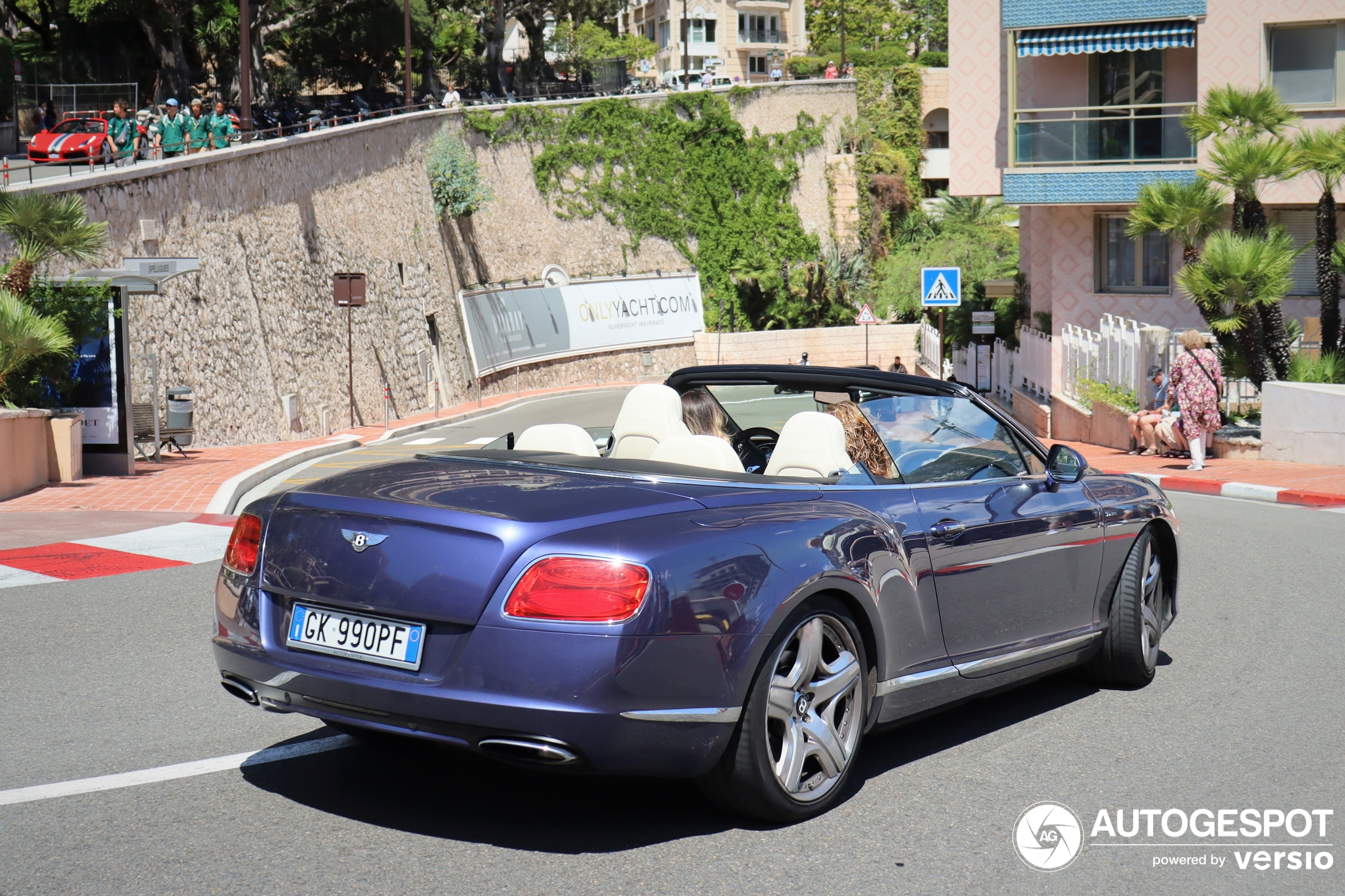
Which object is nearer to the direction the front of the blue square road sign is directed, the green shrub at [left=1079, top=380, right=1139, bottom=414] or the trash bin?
the green shrub

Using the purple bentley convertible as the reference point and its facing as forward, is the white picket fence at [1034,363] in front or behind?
in front

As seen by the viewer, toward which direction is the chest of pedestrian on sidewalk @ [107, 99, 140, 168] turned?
toward the camera

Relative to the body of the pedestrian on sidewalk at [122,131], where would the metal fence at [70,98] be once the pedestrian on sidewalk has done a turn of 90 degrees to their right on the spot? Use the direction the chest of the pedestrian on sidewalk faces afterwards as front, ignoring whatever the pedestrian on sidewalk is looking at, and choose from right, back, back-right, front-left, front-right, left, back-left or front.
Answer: right

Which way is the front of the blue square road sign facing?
toward the camera

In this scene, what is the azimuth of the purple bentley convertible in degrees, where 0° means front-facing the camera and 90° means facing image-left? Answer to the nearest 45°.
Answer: approximately 225°

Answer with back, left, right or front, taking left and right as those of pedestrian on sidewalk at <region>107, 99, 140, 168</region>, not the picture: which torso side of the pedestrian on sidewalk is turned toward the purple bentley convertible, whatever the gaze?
front

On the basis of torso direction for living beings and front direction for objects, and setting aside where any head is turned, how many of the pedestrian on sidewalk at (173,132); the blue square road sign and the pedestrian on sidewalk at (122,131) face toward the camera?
3

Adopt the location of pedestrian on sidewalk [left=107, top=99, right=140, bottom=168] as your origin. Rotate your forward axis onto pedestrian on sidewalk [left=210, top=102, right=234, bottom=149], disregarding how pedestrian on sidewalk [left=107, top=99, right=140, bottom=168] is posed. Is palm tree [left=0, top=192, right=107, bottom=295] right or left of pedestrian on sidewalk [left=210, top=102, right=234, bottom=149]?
right

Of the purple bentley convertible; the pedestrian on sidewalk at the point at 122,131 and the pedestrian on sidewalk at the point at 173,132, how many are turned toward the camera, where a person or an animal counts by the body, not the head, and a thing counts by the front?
2

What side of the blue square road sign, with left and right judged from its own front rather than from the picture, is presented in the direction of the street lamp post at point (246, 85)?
right
